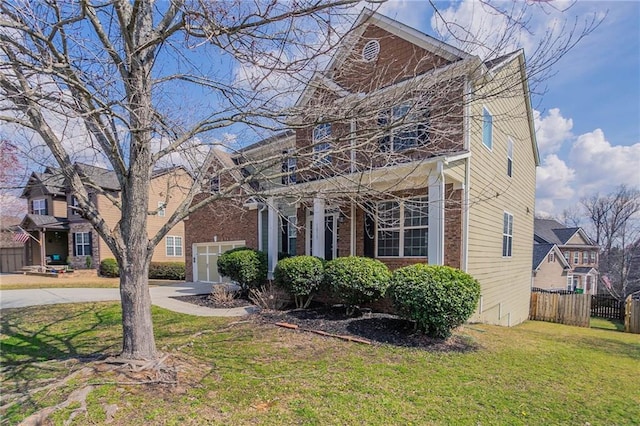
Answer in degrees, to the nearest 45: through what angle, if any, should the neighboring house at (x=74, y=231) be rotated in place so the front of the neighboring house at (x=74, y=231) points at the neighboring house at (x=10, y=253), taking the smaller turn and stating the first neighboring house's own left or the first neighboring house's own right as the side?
approximately 90° to the first neighboring house's own right

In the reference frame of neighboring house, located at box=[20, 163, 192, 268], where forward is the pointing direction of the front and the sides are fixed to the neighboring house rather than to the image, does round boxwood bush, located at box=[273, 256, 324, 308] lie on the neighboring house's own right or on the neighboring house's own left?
on the neighboring house's own left

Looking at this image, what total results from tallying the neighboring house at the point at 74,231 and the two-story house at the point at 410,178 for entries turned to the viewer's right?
0

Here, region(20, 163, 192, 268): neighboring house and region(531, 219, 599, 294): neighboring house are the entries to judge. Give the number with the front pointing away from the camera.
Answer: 0

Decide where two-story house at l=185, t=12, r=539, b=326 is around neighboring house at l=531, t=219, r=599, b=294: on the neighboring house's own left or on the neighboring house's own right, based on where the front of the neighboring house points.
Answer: on the neighboring house's own right

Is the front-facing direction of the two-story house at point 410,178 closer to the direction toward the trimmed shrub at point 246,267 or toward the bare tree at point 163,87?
the bare tree

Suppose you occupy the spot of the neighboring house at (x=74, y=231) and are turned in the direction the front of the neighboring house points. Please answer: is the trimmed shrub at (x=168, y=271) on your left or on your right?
on your left

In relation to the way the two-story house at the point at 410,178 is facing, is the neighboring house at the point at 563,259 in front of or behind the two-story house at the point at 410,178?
behind

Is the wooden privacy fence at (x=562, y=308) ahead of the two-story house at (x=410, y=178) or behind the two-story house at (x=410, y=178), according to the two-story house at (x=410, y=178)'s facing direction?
behind

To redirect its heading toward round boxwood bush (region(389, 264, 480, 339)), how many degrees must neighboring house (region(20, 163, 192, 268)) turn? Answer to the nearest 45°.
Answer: approximately 45° to its left

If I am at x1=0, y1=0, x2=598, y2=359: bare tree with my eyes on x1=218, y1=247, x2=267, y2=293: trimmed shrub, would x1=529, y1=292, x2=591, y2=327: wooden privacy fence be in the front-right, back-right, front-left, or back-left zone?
front-right

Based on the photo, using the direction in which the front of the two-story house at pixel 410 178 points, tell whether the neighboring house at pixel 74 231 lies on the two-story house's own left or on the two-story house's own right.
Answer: on the two-story house's own right

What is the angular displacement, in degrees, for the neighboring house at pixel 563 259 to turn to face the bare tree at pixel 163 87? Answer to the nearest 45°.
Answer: approximately 45° to its right

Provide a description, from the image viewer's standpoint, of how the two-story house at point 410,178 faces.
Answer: facing the viewer and to the left of the viewer
